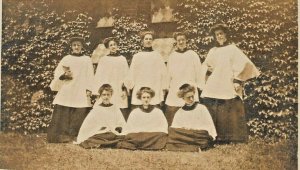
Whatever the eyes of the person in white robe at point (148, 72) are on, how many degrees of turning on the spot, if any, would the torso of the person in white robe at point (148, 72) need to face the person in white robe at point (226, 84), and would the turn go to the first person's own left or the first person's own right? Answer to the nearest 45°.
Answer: approximately 90° to the first person's own left

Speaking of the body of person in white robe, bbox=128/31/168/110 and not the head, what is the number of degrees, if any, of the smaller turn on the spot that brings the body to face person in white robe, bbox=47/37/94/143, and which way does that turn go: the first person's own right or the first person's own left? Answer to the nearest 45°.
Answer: approximately 90° to the first person's own right

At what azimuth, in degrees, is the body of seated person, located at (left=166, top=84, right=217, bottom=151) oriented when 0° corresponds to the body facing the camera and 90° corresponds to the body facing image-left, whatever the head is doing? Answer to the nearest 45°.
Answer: approximately 0°

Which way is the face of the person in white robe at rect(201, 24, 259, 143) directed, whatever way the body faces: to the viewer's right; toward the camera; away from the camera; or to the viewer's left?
toward the camera

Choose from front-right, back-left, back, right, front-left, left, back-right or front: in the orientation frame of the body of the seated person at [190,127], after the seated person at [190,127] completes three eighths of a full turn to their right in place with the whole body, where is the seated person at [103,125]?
front-left

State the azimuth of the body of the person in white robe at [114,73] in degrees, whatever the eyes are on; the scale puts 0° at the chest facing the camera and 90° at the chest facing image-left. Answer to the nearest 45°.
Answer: approximately 0°

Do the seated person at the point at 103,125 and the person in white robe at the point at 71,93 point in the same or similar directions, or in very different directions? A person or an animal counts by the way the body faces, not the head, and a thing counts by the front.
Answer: same or similar directions

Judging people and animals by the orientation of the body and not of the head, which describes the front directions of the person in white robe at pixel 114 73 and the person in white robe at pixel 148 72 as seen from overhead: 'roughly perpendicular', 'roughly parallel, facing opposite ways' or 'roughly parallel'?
roughly parallel

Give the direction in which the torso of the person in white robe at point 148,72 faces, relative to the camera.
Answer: toward the camera

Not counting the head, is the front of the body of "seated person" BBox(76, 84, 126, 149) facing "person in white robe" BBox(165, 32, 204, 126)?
no

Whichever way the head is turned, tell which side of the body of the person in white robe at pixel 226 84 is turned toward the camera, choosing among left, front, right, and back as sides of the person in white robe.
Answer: front

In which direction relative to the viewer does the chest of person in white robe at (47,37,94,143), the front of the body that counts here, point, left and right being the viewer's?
facing the viewer

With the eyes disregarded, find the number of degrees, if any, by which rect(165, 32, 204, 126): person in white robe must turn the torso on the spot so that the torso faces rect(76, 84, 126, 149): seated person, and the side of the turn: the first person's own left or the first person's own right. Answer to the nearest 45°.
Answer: approximately 90° to the first person's own right

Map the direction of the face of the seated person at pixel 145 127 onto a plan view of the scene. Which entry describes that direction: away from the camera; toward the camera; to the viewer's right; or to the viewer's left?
toward the camera
